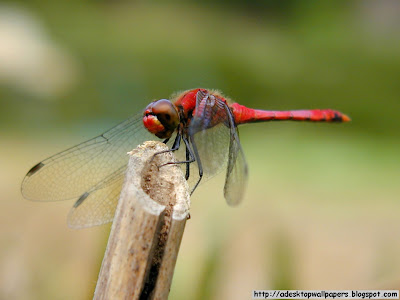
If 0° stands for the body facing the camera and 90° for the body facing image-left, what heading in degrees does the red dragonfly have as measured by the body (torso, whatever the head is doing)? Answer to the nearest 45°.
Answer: approximately 45°
